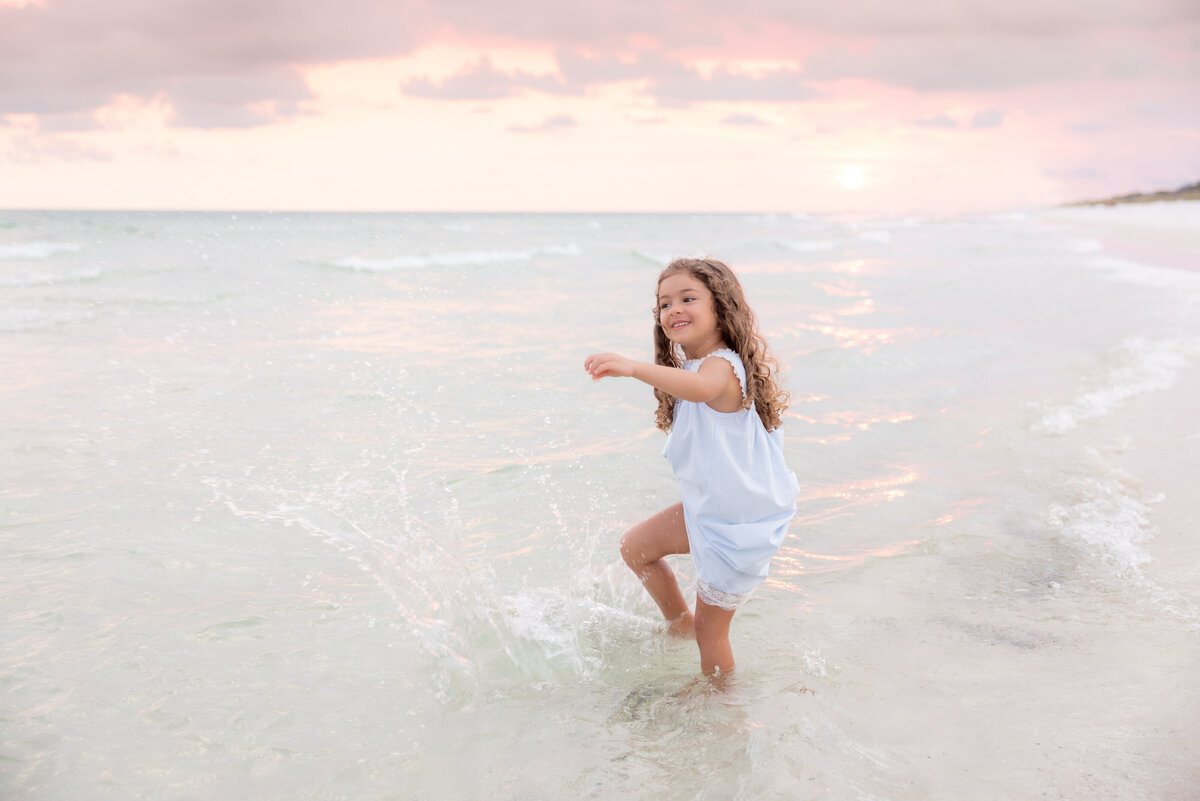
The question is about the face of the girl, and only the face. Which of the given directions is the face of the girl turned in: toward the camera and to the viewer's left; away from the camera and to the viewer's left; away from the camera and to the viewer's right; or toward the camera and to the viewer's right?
toward the camera and to the viewer's left

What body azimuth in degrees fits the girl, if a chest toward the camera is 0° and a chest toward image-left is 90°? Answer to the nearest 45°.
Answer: approximately 90°
